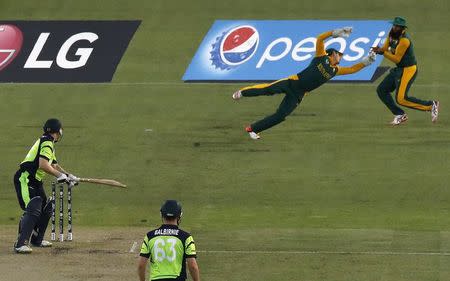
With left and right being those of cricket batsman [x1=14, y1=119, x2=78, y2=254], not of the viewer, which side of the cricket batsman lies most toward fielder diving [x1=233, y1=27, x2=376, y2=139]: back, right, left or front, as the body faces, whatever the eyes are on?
front

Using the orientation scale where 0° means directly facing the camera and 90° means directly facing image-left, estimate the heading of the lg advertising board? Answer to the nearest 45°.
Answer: approximately 0°

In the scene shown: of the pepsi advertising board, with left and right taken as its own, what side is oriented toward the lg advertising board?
right

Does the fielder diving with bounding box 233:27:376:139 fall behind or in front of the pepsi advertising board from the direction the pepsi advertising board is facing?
in front

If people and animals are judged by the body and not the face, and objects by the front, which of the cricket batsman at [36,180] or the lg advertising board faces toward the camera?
the lg advertising board

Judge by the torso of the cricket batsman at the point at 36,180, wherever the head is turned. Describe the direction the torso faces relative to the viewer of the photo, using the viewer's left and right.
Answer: facing to the right of the viewer

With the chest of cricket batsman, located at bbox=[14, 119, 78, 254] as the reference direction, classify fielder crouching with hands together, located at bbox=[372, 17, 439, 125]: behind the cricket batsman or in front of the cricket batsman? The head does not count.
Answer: in front

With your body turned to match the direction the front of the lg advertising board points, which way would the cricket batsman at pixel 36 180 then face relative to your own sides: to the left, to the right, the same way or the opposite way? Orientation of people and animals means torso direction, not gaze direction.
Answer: to the left

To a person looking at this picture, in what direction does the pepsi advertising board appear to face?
facing the viewer

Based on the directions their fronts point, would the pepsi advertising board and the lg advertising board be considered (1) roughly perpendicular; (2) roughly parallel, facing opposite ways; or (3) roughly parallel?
roughly parallel
